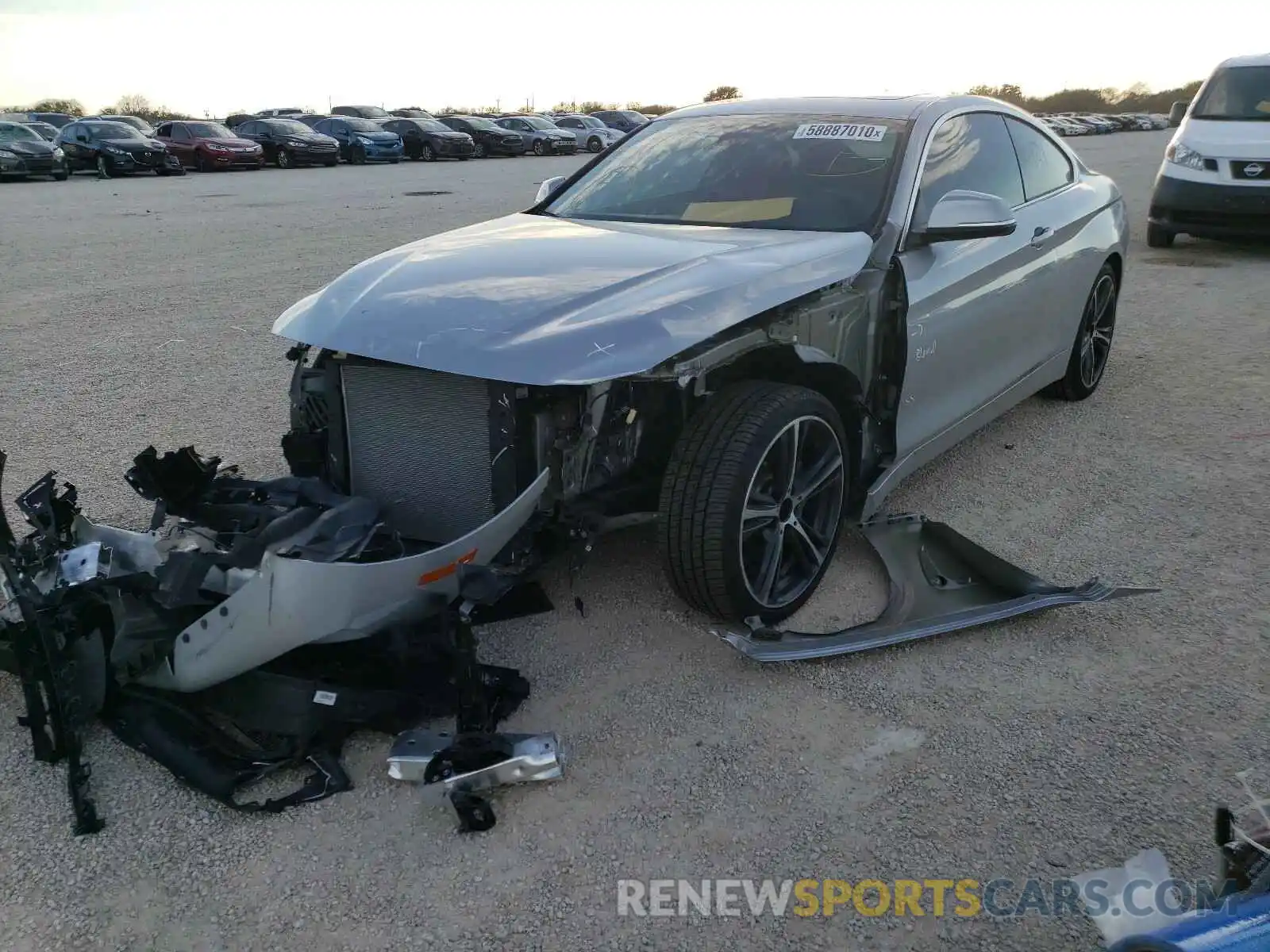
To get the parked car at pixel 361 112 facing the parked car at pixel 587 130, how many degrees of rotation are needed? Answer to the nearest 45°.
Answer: approximately 45° to its left

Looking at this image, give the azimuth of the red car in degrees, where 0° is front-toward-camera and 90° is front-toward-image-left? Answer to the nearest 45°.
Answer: approximately 315°

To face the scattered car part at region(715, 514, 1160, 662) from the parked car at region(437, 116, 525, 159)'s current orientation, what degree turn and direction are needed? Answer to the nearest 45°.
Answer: approximately 45° to its right

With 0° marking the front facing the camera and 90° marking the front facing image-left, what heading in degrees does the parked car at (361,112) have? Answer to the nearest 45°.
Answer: approximately 315°

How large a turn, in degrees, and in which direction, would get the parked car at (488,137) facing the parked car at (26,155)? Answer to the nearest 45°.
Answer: approximately 90° to its right

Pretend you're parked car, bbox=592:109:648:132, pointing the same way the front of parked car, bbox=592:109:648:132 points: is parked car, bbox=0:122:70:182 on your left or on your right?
on your right

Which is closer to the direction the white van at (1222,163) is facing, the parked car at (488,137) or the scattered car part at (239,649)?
the scattered car part

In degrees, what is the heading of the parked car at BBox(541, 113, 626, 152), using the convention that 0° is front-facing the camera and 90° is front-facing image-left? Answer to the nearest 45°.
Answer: approximately 315°
